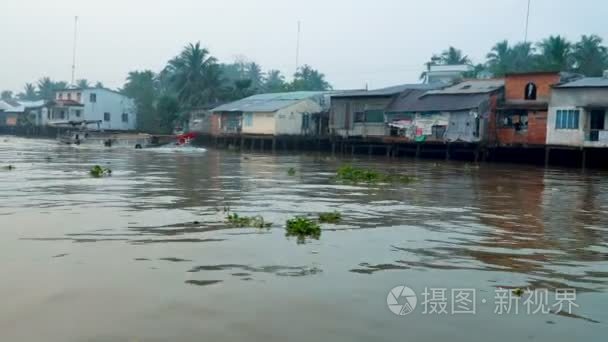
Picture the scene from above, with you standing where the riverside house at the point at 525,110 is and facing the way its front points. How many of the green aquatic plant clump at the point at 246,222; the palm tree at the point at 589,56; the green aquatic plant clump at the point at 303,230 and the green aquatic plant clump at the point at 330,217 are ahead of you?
3

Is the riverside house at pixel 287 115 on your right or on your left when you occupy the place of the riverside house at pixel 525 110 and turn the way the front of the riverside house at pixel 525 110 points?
on your right

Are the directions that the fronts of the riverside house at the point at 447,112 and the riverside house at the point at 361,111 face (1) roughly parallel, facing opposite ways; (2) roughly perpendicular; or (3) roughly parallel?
roughly parallel

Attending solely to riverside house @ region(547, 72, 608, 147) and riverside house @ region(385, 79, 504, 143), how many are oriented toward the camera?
2

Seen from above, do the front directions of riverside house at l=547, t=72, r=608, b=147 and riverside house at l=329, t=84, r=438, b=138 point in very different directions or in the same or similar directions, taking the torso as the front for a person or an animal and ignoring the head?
same or similar directions

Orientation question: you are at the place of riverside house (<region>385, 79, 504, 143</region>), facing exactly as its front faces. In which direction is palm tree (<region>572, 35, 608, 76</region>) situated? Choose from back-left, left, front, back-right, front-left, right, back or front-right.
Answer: back-left

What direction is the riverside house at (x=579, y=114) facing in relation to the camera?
toward the camera

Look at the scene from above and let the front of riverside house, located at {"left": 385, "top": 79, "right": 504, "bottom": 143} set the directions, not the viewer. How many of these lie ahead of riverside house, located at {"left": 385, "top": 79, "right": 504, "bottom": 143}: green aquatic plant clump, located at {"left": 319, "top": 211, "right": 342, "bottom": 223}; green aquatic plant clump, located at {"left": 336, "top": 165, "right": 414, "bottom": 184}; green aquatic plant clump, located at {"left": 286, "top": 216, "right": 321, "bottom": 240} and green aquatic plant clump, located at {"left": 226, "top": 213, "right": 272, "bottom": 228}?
4

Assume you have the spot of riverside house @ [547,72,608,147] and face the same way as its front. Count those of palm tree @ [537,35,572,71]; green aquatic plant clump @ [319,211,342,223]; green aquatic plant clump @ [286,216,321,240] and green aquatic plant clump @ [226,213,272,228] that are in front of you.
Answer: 3

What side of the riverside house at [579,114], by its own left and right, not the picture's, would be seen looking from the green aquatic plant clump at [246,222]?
front

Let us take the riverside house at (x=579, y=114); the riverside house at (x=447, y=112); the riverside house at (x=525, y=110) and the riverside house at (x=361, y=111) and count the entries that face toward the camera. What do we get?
4

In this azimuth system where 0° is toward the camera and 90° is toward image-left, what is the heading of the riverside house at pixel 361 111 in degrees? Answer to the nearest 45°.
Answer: approximately 0°

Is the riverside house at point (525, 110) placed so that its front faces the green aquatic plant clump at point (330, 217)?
yes

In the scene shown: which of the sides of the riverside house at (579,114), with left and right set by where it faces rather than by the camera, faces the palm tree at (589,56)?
back

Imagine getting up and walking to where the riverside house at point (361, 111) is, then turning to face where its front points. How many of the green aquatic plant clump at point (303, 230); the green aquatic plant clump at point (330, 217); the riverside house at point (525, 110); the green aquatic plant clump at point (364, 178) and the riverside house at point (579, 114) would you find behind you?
0

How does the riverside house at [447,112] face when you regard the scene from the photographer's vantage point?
facing the viewer

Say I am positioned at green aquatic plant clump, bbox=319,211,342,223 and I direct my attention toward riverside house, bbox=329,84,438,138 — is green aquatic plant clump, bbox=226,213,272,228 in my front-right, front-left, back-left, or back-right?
back-left

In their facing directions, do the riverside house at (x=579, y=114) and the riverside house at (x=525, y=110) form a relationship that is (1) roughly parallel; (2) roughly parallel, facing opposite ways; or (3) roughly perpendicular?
roughly parallel

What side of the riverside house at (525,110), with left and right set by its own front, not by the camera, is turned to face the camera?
front

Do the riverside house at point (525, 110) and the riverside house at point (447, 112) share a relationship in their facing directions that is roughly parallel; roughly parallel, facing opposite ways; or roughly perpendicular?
roughly parallel
